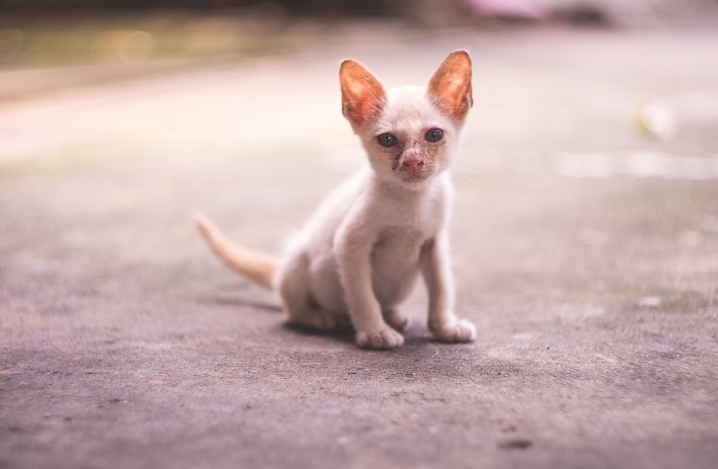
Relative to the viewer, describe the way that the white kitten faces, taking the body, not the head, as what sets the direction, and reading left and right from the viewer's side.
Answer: facing the viewer and to the right of the viewer
